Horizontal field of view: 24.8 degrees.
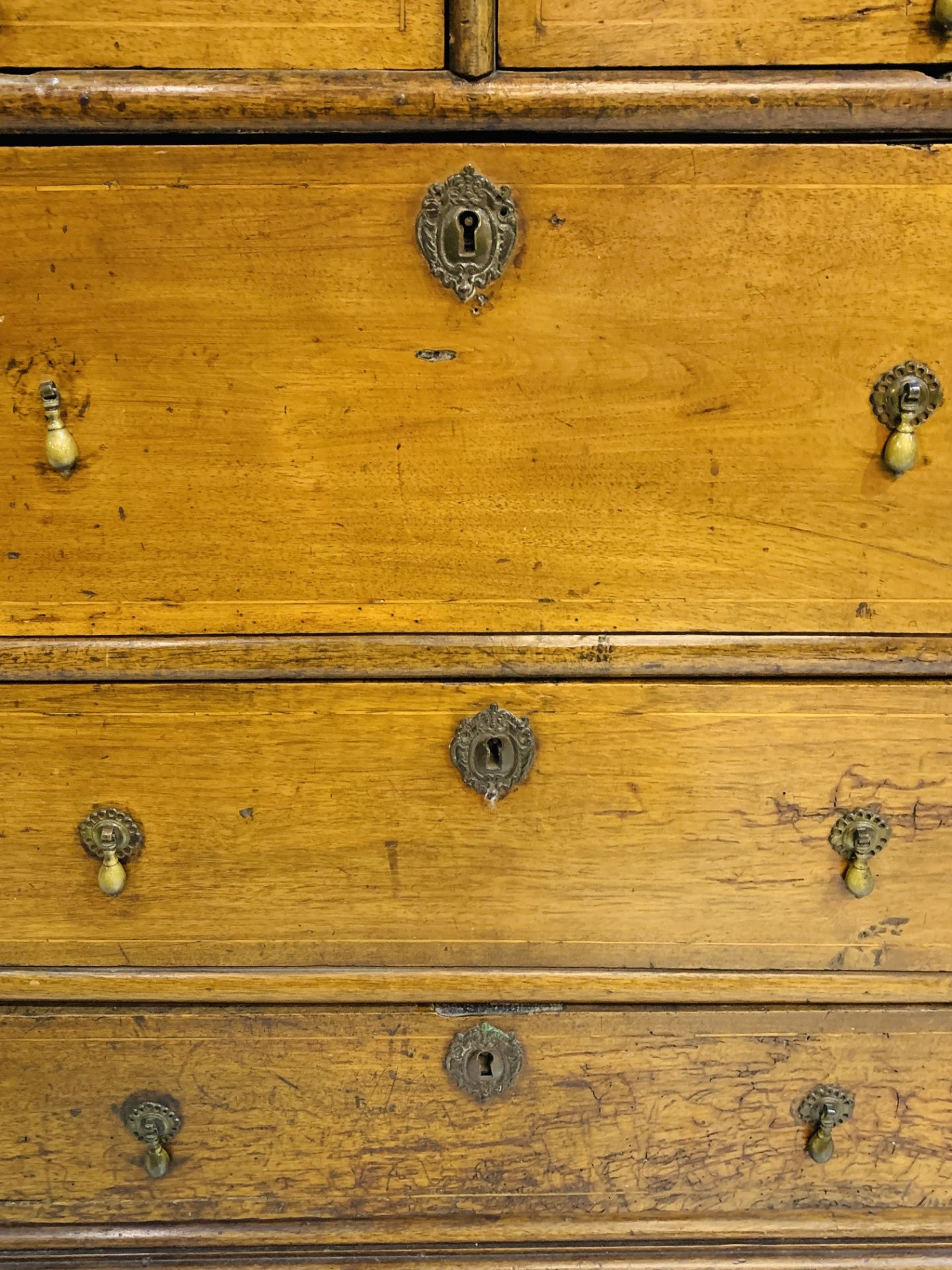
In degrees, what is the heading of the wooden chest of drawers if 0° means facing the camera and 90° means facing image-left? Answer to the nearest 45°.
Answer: approximately 0°
